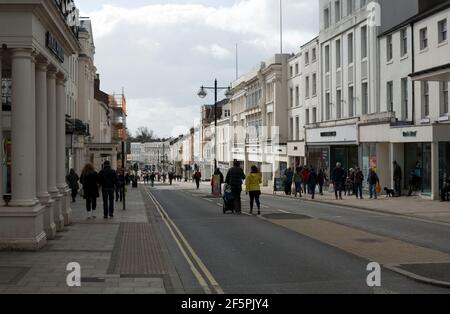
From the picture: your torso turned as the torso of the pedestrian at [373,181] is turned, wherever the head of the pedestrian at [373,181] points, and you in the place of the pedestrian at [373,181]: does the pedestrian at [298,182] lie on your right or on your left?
on your left

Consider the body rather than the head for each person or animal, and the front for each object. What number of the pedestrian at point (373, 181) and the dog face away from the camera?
1

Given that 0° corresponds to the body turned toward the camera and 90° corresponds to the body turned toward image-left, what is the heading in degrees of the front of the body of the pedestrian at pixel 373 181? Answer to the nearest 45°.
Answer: approximately 180°
